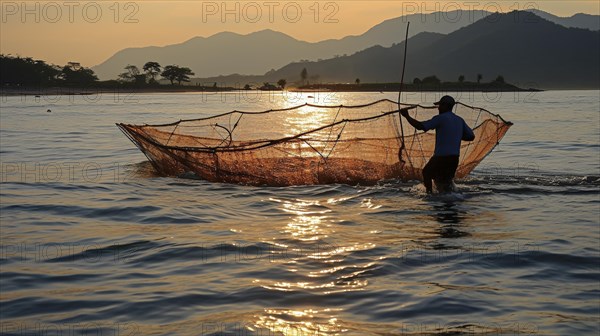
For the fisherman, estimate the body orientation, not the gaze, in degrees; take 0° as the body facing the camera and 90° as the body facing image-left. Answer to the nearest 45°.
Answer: approximately 135°
